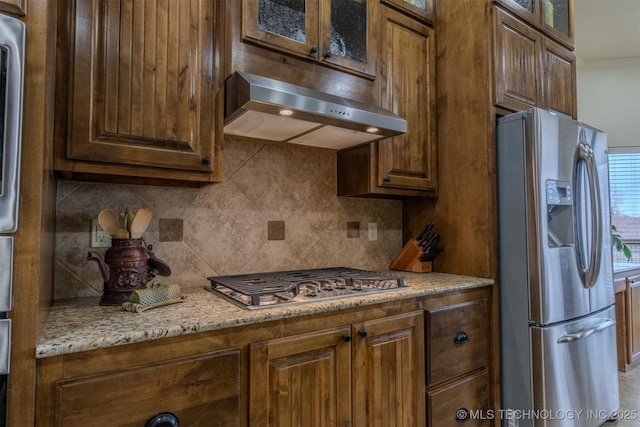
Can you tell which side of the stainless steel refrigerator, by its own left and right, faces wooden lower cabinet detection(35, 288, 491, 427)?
right

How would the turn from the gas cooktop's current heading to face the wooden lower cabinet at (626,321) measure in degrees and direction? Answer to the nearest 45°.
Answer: approximately 90° to its left

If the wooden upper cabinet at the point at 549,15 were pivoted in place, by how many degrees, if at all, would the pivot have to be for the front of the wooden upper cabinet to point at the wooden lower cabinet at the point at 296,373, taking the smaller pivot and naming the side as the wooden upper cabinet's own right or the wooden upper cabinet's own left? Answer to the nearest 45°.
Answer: approximately 90° to the wooden upper cabinet's own right

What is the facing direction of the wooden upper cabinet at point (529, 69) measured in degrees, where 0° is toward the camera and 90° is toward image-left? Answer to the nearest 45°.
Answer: approximately 315°

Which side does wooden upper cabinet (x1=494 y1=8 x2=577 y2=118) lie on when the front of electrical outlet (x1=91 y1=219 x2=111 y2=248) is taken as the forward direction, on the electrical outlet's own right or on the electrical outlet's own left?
on the electrical outlet's own left

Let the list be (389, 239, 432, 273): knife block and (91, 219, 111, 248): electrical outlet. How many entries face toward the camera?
1
